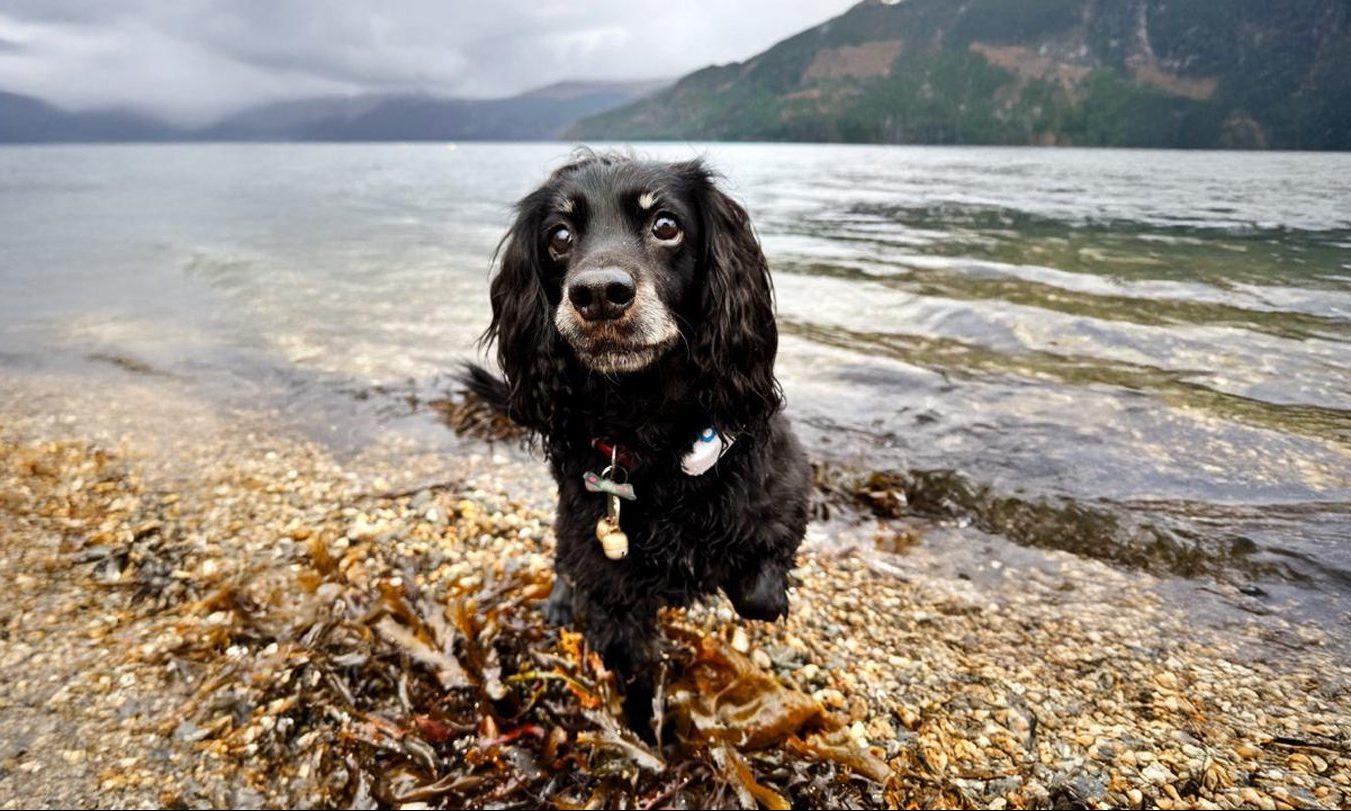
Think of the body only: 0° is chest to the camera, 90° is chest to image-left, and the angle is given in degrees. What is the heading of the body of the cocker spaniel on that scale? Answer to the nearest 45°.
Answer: approximately 0°
